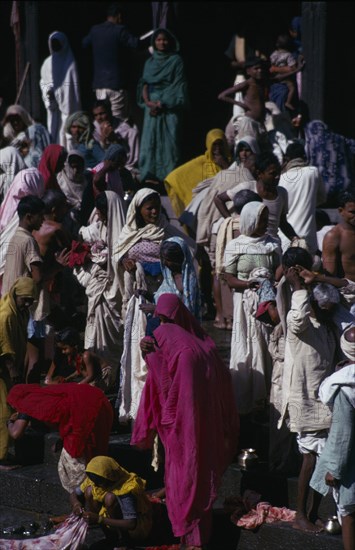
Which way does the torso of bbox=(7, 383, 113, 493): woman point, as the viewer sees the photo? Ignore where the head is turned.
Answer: to the viewer's left

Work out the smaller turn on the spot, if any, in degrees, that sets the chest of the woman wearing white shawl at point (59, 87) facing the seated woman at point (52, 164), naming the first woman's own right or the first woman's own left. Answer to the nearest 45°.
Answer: approximately 45° to the first woman's own left

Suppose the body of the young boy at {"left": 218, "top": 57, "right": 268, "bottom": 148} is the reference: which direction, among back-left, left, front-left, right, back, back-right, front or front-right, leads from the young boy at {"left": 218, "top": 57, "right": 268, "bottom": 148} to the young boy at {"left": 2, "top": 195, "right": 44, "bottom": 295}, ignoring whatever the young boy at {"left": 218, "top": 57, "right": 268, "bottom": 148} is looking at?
right

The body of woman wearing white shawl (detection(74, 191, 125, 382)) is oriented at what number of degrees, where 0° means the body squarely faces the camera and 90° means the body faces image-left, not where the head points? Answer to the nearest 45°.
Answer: approximately 45°

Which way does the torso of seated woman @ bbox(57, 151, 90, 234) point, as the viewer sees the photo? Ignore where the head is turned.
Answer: toward the camera

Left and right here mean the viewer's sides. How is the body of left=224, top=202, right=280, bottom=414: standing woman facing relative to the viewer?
facing the viewer and to the right of the viewer
